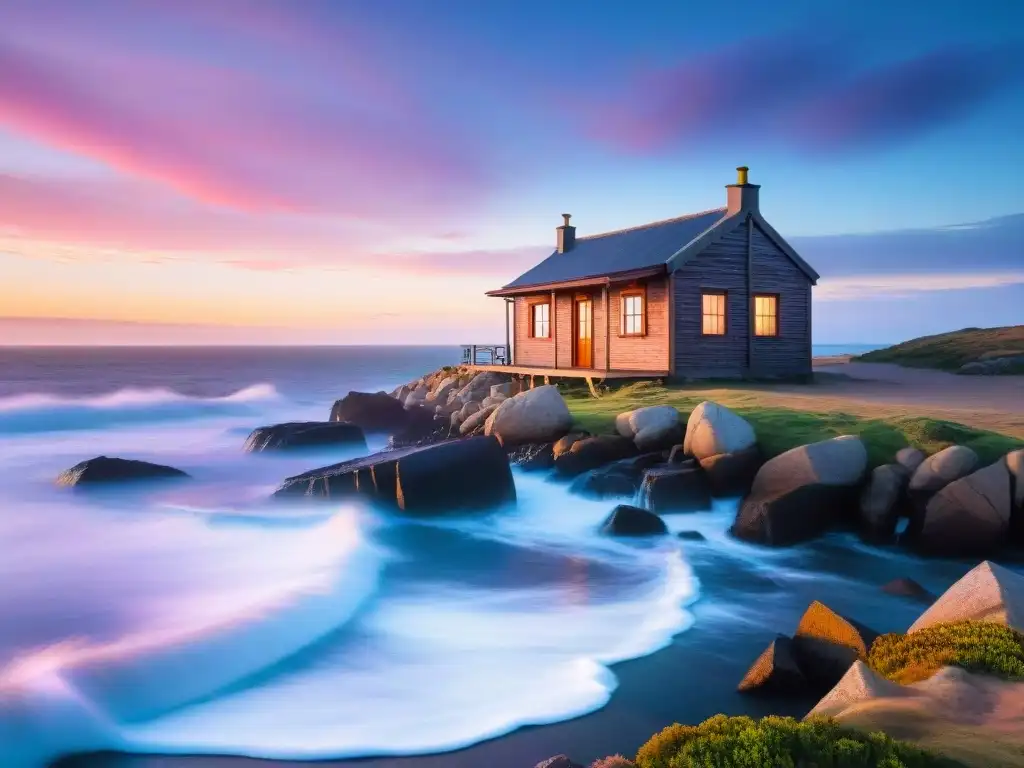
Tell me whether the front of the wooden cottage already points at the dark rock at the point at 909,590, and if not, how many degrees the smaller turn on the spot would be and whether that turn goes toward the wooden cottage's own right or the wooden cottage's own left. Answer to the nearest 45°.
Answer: approximately 45° to the wooden cottage's own left

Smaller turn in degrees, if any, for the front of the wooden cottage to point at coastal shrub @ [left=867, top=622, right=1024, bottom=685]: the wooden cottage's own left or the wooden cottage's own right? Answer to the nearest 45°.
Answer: approximately 45° to the wooden cottage's own left

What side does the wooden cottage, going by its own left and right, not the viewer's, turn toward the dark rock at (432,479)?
front

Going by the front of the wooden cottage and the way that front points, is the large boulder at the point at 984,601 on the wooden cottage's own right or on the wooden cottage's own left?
on the wooden cottage's own left

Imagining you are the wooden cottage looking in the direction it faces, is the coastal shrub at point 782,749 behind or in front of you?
in front

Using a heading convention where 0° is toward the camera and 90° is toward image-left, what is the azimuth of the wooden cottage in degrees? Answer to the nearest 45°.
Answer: approximately 45°

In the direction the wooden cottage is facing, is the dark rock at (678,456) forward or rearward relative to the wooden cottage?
forward

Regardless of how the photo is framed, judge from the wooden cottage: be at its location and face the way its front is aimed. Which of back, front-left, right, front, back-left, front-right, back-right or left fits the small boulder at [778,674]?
front-left

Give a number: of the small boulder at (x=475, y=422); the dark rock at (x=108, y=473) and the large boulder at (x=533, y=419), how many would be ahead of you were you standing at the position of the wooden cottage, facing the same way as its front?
3

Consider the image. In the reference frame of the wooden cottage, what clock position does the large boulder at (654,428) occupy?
The large boulder is roughly at 11 o'clock from the wooden cottage.

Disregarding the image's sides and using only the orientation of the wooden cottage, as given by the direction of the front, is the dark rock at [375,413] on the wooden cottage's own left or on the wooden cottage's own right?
on the wooden cottage's own right

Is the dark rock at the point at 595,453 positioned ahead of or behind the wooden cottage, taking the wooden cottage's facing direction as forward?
ahead

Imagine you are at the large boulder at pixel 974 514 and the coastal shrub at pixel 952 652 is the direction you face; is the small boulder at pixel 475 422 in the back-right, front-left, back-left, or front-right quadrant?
back-right
